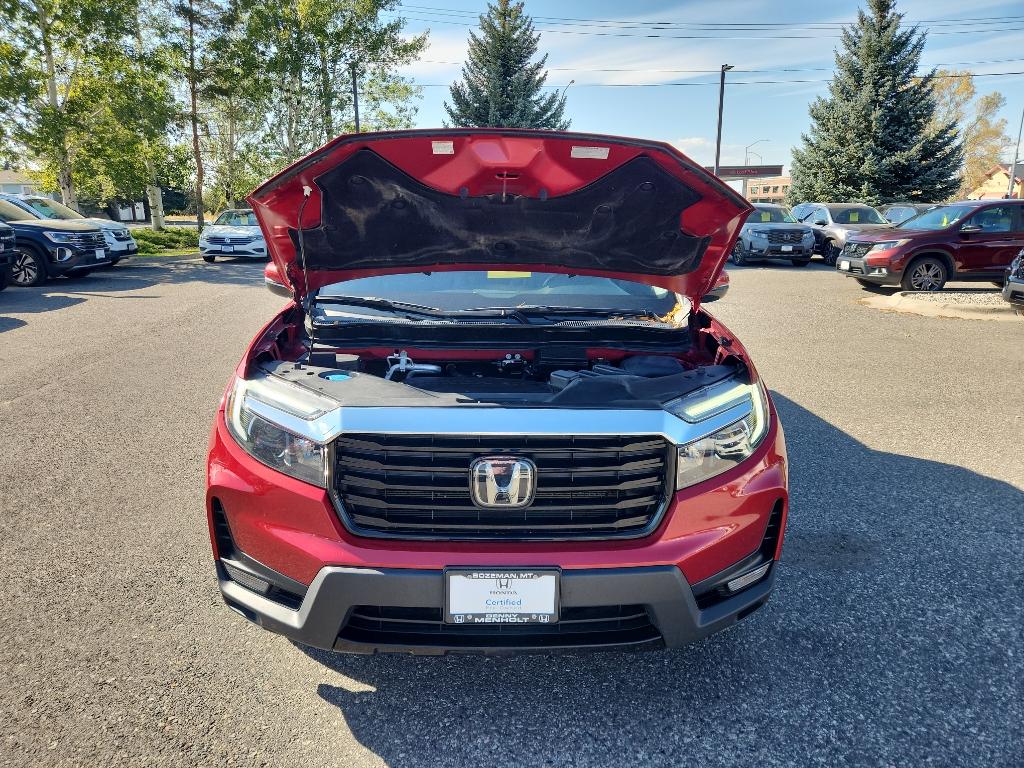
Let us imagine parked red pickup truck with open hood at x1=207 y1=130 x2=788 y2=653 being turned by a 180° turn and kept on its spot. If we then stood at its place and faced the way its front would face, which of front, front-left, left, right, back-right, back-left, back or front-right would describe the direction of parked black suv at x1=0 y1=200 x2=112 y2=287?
front-left

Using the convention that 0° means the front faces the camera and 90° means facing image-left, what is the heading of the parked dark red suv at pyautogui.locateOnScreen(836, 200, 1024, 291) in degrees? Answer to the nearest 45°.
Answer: approximately 45°

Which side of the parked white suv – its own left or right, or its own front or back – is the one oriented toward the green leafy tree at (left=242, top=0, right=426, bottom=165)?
left

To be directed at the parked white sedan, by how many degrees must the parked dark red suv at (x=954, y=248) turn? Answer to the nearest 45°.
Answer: approximately 45° to its right

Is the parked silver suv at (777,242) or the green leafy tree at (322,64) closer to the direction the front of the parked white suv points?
the parked silver suv

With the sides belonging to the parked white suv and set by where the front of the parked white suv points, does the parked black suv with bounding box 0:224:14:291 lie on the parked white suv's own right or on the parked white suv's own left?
on the parked white suv's own right

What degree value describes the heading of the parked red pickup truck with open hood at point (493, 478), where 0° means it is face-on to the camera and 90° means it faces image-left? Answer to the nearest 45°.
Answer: approximately 0°
